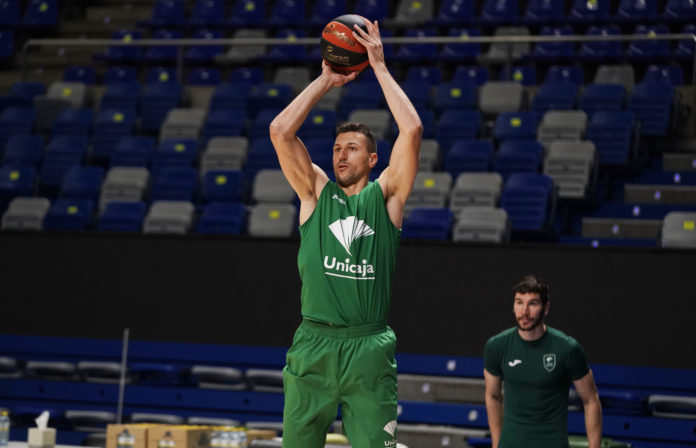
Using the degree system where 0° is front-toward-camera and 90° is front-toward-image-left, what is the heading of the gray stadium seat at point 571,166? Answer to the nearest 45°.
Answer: approximately 45°

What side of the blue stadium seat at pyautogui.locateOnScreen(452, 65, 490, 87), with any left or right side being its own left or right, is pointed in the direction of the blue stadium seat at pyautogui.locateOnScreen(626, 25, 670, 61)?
left

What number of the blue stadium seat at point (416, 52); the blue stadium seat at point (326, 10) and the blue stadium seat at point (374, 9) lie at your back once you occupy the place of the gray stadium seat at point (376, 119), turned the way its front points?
3

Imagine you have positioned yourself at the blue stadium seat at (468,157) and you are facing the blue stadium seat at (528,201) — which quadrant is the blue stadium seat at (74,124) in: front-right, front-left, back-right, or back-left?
back-right

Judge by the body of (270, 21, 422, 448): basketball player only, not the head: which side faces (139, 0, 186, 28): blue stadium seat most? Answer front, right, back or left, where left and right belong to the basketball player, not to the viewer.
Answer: back

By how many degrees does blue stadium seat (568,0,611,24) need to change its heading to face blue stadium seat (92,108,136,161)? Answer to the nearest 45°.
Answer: approximately 90° to its right

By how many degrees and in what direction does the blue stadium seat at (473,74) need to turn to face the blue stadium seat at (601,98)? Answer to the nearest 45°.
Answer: approximately 45° to its left

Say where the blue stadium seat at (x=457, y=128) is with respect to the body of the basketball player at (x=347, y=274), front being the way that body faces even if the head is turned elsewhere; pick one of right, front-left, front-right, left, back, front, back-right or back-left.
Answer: back
